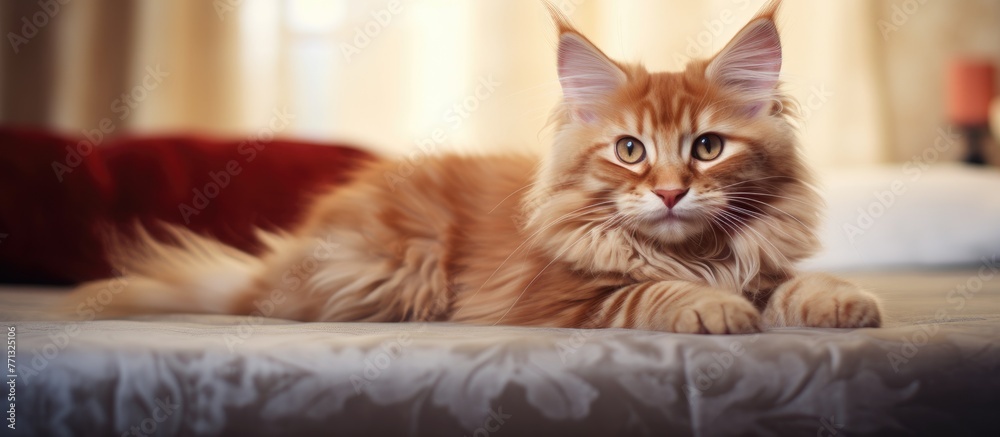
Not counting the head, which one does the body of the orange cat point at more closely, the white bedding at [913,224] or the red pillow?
the white bedding

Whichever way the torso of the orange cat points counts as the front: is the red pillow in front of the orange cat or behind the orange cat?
behind

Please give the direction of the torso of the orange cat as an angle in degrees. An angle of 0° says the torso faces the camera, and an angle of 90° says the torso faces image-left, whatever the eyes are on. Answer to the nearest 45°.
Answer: approximately 315°

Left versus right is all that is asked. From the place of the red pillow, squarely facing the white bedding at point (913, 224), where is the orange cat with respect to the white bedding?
right

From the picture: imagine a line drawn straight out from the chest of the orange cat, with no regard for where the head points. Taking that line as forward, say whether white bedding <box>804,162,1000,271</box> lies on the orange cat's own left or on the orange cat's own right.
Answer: on the orange cat's own left
